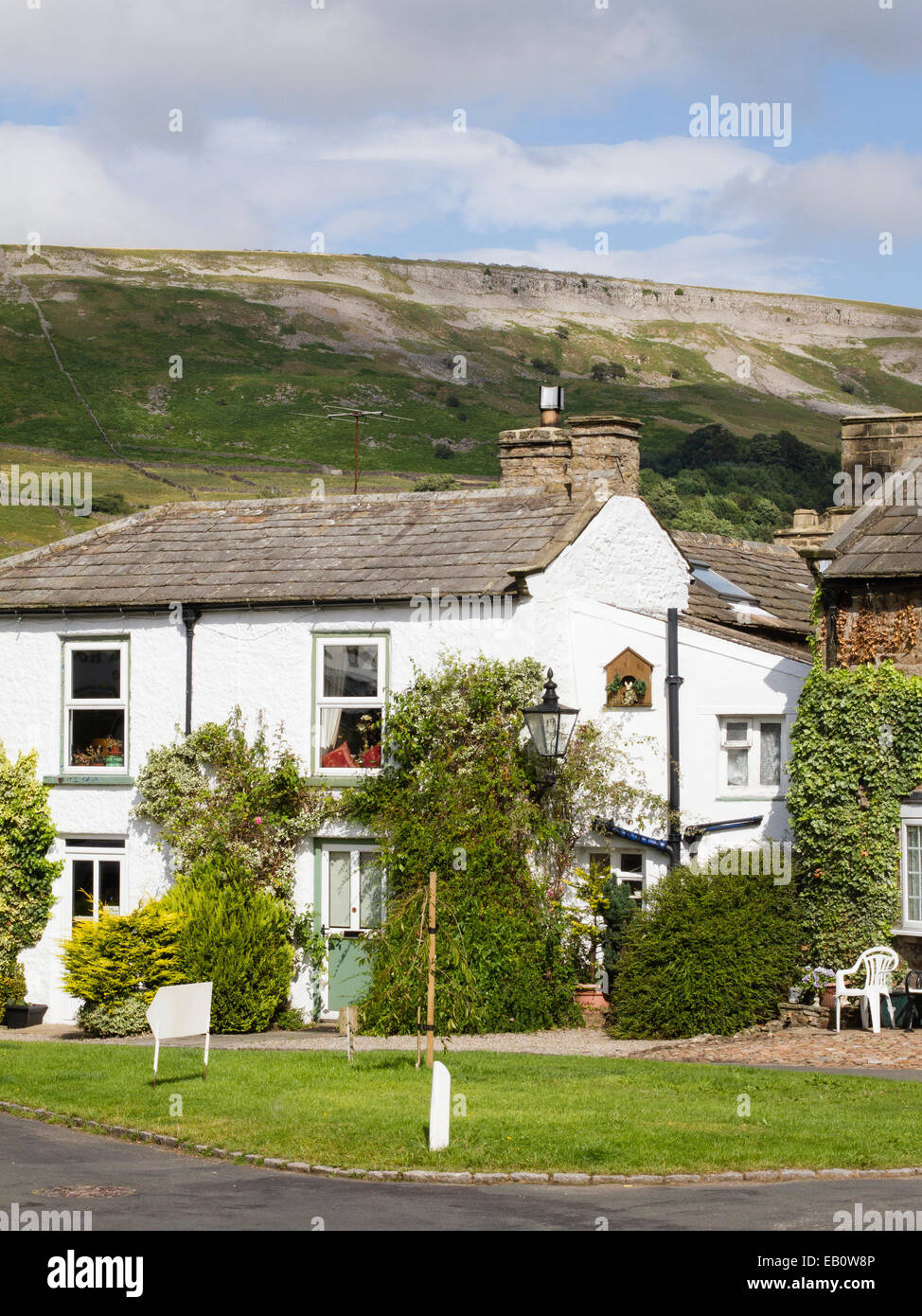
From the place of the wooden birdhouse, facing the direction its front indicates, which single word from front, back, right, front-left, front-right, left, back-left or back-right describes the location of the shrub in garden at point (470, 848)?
front-right

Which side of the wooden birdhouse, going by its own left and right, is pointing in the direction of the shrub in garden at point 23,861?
right

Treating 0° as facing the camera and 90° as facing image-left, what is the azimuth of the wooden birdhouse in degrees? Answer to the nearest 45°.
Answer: approximately 0°

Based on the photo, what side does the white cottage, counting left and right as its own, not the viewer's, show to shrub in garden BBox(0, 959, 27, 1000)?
right

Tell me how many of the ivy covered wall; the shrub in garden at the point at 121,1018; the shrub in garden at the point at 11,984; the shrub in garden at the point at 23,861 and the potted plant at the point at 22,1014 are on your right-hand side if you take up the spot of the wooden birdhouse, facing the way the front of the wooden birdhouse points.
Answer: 4

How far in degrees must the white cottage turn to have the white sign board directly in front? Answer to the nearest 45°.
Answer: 0° — it already faces it
